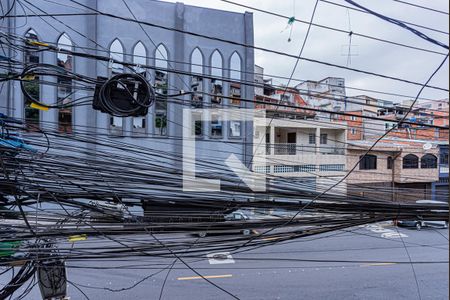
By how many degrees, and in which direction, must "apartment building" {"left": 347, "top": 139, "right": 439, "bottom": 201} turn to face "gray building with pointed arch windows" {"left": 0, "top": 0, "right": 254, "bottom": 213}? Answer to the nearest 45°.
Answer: approximately 45° to its right

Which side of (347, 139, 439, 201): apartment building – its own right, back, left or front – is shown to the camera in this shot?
front

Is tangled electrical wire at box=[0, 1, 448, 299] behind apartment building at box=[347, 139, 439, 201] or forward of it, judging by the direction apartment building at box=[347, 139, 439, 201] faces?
forward

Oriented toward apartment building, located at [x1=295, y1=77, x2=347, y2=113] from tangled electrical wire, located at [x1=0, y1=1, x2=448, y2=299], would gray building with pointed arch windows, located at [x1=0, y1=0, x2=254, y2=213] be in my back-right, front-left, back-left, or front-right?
front-left
